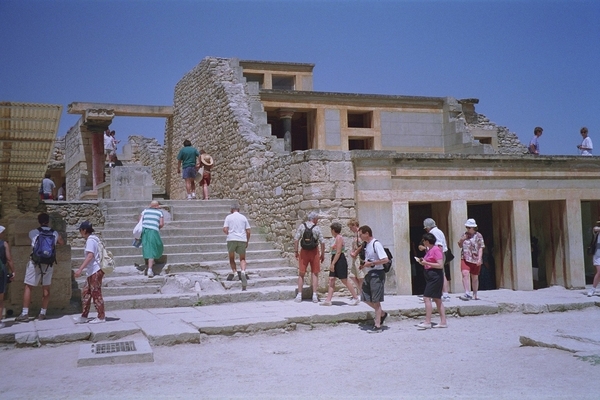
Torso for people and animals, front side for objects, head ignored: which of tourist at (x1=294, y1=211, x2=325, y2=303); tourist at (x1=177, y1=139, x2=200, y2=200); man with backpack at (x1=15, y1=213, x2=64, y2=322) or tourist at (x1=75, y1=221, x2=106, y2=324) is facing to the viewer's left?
tourist at (x1=75, y1=221, x2=106, y2=324)

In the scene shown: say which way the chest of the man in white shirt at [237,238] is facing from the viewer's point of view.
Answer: away from the camera

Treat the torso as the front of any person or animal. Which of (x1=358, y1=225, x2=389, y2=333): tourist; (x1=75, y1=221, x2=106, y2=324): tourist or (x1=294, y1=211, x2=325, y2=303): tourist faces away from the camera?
(x1=294, y1=211, x2=325, y2=303): tourist

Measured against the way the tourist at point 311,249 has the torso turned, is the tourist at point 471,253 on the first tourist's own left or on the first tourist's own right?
on the first tourist's own right

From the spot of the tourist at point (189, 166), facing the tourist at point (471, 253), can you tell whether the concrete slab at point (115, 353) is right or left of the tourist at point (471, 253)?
right

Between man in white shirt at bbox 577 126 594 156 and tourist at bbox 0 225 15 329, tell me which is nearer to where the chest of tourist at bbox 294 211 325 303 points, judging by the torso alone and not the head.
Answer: the man in white shirt

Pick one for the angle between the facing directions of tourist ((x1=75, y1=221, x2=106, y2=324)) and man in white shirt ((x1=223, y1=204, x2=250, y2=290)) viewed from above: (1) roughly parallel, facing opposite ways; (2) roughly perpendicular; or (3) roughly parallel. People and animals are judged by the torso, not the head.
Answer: roughly perpendicular

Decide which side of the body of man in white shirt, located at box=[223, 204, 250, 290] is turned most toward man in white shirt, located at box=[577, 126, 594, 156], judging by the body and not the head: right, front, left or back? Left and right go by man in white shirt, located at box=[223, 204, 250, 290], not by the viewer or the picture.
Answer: right

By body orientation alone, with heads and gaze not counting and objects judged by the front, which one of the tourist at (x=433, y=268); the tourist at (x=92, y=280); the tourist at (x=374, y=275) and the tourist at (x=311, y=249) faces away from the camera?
the tourist at (x=311, y=249)

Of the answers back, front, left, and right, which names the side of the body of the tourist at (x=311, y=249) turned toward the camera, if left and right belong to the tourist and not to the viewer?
back
